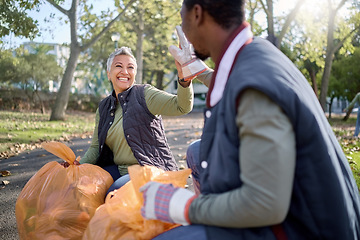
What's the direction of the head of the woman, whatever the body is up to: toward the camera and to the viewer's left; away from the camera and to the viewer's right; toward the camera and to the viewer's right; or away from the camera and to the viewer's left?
toward the camera and to the viewer's right

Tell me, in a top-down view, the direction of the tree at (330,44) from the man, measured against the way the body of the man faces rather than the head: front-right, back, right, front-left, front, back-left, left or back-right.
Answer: right

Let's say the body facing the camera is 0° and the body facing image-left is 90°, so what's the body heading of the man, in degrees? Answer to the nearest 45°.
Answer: approximately 90°

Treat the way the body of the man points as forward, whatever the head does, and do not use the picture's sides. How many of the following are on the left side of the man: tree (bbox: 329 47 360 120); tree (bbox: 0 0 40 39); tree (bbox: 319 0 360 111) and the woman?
0

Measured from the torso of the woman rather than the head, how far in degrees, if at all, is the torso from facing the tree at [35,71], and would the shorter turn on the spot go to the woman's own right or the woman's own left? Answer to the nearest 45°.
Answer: approximately 135° to the woman's own right

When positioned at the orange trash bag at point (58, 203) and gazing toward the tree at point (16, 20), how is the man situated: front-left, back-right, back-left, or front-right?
back-right

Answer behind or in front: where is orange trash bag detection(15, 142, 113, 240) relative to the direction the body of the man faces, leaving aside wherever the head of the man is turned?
in front

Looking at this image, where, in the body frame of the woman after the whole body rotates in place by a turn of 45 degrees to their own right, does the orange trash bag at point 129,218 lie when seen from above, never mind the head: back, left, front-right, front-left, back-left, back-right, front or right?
left

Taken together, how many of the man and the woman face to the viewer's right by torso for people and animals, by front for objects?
0

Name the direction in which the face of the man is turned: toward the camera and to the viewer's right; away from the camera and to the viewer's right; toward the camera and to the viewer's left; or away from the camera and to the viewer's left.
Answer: away from the camera and to the viewer's left

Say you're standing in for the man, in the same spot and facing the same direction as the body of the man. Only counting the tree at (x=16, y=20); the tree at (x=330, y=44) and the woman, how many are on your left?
0

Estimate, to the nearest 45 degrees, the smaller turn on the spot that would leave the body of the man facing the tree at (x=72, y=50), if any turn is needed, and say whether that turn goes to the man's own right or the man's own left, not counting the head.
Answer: approximately 45° to the man's own right
